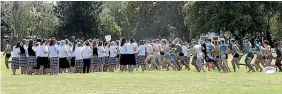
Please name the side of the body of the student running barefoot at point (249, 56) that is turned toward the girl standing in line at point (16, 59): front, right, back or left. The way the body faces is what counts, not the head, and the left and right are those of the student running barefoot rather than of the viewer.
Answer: front

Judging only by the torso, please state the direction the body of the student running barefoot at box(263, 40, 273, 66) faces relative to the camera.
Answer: to the viewer's left

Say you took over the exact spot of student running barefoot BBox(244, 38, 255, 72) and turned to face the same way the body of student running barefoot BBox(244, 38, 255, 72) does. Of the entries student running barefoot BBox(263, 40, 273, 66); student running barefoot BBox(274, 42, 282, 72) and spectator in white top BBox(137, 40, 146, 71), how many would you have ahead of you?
1

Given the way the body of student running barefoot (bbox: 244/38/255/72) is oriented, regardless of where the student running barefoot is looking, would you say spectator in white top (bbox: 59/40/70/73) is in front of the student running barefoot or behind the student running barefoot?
in front

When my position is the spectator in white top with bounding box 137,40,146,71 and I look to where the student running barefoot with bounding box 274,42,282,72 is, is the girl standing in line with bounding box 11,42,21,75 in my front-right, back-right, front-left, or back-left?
back-right

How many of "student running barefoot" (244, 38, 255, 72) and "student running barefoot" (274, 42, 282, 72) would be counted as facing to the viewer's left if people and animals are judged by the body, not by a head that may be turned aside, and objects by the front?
2
